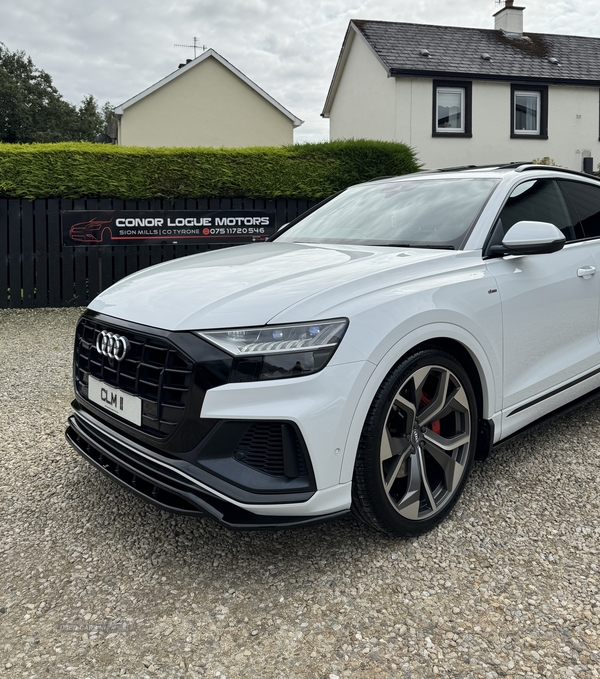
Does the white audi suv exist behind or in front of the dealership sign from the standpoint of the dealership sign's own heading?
in front

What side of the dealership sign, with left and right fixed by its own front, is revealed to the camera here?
front

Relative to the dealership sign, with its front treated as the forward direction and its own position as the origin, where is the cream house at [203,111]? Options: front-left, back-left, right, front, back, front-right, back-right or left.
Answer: back

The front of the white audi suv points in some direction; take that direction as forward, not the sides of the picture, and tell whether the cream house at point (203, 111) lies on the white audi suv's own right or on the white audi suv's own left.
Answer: on the white audi suv's own right

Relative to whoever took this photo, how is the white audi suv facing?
facing the viewer and to the left of the viewer

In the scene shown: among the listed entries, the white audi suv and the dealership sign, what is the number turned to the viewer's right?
0

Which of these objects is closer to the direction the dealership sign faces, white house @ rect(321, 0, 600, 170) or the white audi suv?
the white audi suv

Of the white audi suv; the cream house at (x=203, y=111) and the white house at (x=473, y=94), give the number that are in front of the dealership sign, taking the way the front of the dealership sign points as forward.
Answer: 1
